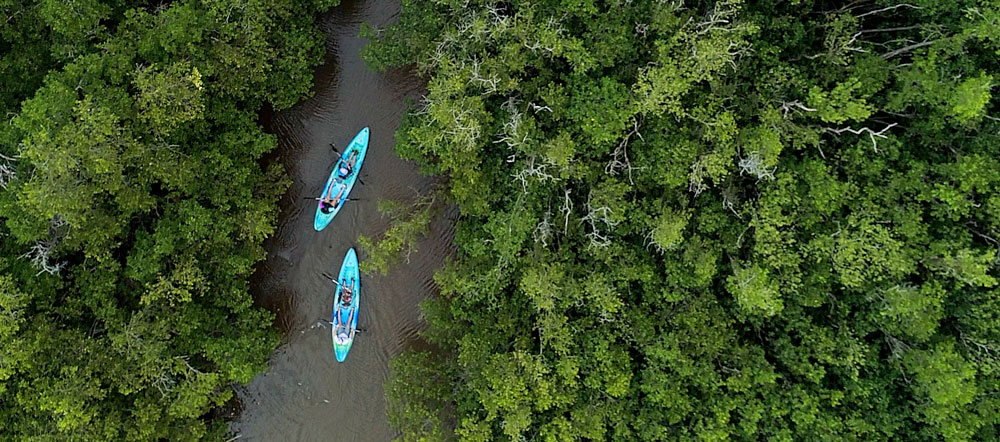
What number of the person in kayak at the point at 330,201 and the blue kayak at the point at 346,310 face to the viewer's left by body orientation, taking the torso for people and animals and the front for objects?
0

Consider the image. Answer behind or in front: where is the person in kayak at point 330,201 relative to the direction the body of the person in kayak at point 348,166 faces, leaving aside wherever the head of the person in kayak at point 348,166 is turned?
behind

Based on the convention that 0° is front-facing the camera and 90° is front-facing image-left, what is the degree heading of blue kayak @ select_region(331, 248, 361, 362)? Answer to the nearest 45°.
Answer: approximately 180°

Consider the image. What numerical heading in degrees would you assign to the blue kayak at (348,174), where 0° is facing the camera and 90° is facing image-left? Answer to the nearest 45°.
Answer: approximately 225°

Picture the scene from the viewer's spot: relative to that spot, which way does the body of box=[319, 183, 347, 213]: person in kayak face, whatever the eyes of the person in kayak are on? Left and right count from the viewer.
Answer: facing away from the viewer and to the right of the viewer

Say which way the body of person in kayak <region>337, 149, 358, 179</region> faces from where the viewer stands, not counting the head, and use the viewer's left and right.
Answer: facing away from the viewer and to the right of the viewer

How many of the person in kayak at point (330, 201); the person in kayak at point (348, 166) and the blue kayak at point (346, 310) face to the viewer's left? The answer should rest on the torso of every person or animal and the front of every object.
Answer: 0

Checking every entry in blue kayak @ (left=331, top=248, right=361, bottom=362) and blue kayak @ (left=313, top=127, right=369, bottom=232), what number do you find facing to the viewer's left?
0
